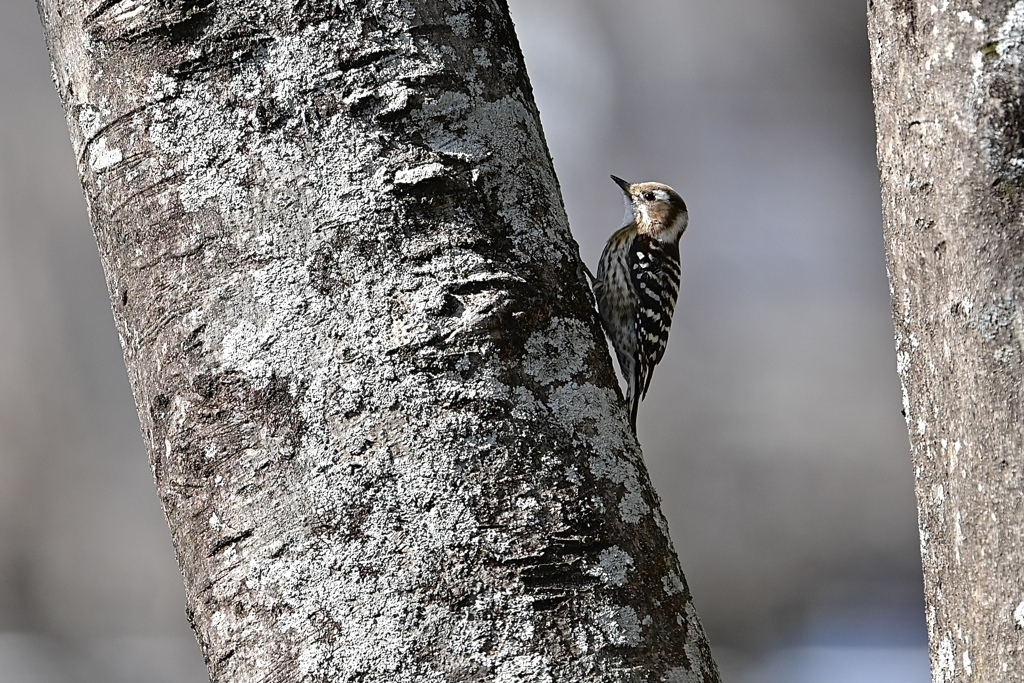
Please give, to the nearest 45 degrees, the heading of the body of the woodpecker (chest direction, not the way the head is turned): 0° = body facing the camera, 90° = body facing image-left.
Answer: approximately 90°
